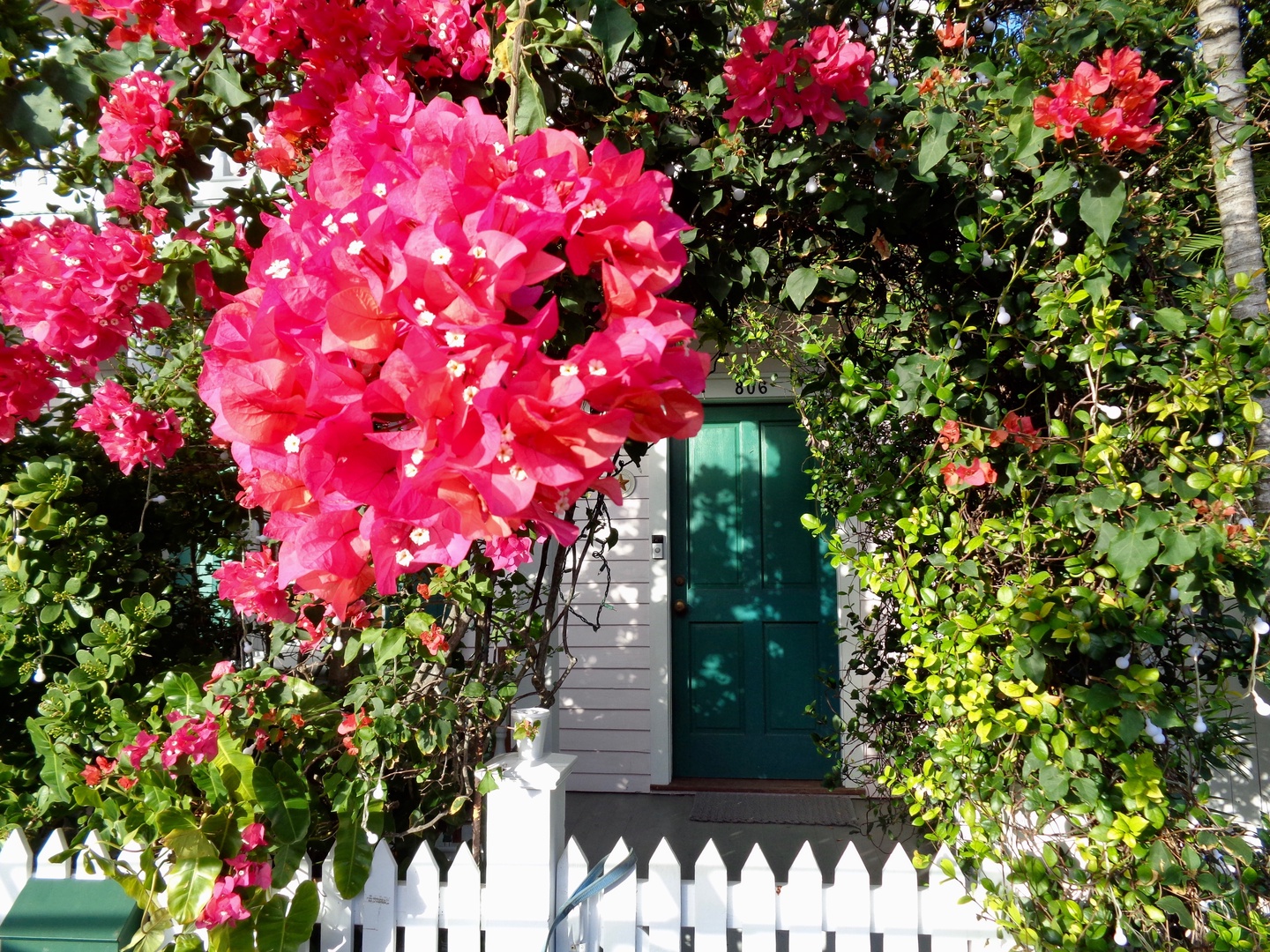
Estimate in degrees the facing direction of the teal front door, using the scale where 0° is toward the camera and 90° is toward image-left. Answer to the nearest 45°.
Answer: approximately 0°

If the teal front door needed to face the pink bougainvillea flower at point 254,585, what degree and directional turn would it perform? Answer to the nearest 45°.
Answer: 0° — it already faces it

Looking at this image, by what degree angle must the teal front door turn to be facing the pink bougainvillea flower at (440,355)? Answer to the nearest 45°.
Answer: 0° — it already faces it

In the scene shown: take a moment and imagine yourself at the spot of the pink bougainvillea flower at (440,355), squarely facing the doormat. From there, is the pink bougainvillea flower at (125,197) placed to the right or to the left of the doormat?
left

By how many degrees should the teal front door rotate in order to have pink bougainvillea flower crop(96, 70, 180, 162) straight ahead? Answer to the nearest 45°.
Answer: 0° — it already faces it

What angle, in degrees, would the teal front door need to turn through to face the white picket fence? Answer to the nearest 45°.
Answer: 0° — it already faces it
